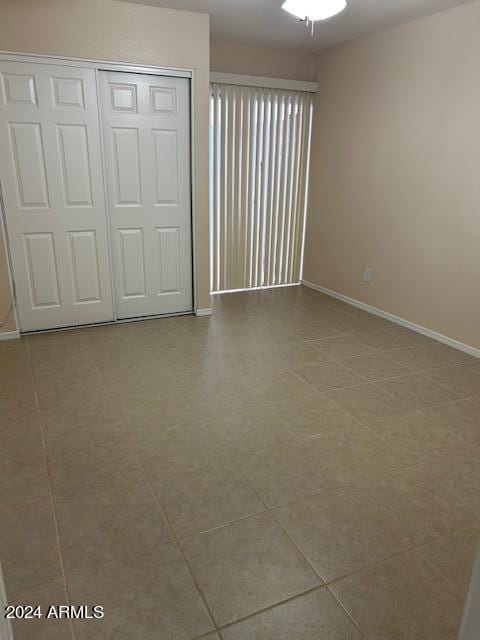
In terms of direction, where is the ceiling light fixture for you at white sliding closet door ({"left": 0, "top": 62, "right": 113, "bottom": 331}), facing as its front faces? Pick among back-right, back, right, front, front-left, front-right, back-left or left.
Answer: front-left

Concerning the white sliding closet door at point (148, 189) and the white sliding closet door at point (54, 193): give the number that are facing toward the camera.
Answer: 2

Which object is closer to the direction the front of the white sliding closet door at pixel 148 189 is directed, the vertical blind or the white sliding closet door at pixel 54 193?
the white sliding closet door at pixel 54 193

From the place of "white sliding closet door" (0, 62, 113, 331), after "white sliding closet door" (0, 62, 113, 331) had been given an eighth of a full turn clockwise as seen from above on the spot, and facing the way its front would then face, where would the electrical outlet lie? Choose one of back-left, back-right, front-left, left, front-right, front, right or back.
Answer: back-left

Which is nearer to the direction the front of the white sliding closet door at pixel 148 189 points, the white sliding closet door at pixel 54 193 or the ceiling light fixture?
the ceiling light fixture

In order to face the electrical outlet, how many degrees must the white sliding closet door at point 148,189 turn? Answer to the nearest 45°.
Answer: approximately 90° to its left

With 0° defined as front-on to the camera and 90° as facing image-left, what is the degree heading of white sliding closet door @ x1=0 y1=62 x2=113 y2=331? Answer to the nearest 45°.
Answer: approximately 0°

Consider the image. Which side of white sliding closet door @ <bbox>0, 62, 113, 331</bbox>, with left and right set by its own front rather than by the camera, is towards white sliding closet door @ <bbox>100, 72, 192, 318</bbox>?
left

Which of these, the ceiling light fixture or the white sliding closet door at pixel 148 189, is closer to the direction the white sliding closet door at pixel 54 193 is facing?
the ceiling light fixture

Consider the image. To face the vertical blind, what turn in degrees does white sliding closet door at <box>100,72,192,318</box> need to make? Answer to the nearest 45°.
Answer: approximately 135° to its left

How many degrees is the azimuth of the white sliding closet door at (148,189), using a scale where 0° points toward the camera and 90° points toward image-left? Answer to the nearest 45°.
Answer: approximately 0°
